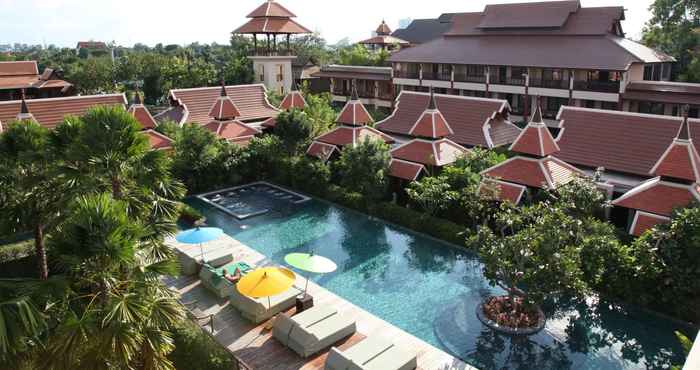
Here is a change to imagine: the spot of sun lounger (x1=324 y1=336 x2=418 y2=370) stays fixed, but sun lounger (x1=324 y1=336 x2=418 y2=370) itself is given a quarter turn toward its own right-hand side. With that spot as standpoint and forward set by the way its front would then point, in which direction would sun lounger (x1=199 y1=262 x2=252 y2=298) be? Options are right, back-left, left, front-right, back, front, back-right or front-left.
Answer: back

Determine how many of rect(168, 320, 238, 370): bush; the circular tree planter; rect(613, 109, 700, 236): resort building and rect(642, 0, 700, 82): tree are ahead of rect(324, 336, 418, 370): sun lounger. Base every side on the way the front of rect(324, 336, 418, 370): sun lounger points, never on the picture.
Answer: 3

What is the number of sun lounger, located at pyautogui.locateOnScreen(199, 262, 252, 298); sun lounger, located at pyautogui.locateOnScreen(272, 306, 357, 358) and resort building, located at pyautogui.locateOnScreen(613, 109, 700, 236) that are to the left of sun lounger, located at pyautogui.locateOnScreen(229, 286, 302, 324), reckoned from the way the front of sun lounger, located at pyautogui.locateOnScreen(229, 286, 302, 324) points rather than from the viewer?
1

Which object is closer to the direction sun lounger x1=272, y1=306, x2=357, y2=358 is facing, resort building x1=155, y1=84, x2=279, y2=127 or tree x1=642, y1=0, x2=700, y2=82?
the tree

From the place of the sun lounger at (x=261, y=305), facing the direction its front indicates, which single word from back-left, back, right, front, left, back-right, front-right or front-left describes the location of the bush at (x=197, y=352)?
back

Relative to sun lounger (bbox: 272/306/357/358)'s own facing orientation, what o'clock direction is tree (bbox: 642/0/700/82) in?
The tree is roughly at 12 o'clock from the sun lounger.

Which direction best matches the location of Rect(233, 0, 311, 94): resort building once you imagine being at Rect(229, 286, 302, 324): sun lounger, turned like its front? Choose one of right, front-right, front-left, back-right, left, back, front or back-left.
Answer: front-left

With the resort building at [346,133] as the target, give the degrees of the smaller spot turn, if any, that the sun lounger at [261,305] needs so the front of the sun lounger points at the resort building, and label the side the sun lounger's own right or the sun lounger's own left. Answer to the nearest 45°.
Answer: approximately 45° to the sun lounger's own left

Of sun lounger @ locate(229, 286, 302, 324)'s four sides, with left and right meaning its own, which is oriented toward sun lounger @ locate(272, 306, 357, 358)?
right

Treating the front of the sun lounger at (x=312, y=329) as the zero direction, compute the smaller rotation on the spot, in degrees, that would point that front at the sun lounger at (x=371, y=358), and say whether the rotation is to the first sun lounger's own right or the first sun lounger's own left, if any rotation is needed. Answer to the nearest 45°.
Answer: approximately 90° to the first sun lounger's own right

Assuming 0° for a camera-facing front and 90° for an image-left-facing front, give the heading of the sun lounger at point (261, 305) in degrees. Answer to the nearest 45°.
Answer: approximately 225°
